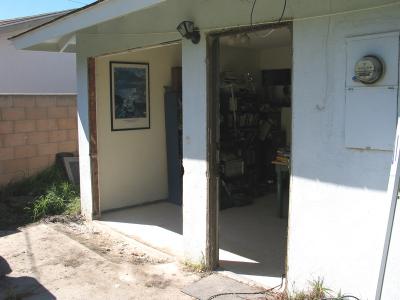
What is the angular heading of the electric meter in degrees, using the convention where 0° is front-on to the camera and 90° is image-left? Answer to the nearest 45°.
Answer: approximately 45°

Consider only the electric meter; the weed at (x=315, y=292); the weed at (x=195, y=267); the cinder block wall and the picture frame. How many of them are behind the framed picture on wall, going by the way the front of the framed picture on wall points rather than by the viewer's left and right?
2

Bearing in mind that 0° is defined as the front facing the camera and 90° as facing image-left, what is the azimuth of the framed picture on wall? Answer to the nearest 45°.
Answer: approximately 315°

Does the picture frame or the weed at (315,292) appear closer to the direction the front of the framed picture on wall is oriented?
the weed

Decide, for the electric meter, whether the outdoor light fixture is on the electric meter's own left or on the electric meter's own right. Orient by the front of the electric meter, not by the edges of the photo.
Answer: on the electric meter's own right
